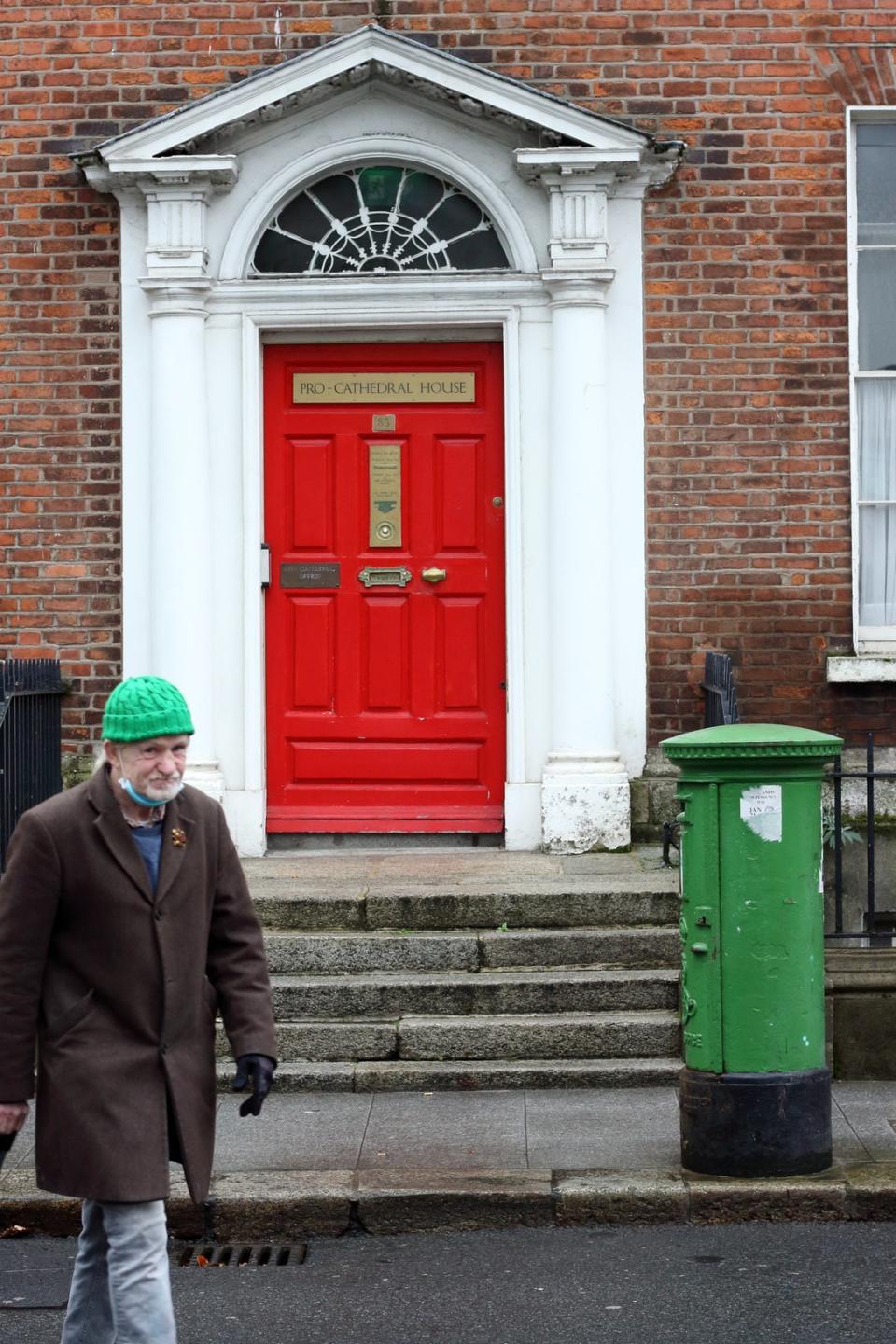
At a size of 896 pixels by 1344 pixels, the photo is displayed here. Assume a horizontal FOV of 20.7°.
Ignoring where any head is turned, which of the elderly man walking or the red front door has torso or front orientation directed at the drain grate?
the red front door

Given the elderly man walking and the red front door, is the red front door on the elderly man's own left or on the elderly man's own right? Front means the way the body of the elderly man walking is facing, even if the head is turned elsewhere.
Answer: on the elderly man's own left

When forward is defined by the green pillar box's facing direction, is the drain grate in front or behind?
in front

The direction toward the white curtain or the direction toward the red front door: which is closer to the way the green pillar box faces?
the red front door

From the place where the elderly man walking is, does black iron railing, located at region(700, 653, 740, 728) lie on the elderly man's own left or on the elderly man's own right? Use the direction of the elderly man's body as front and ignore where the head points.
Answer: on the elderly man's own left

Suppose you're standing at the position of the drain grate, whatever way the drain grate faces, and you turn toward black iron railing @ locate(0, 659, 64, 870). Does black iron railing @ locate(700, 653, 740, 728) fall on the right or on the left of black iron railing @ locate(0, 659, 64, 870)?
right

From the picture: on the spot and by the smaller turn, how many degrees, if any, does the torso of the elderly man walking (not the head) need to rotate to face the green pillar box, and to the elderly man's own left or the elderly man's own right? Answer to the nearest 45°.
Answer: approximately 90° to the elderly man's own left
